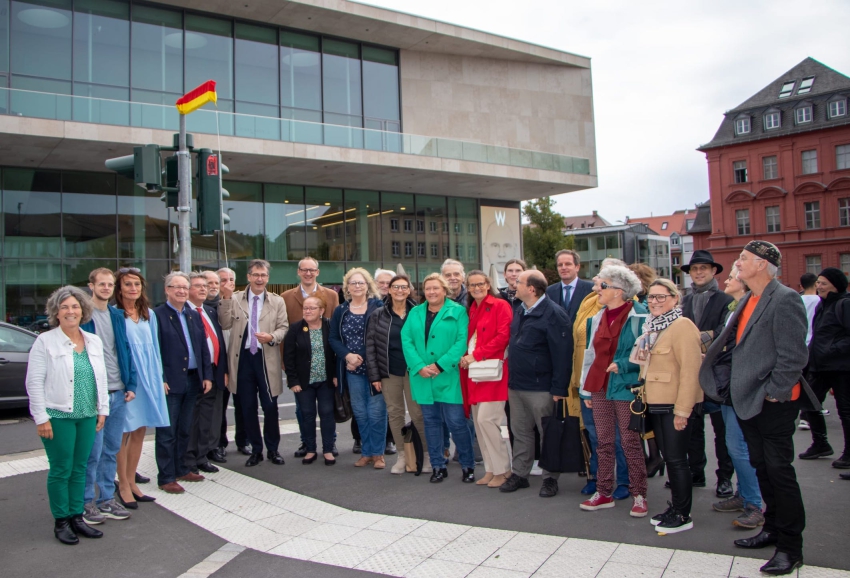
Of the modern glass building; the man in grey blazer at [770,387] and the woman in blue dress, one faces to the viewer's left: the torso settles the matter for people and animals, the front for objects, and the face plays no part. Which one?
the man in grey blazer

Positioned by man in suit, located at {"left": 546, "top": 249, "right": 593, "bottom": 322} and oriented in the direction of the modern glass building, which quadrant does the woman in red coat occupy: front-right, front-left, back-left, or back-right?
back-left

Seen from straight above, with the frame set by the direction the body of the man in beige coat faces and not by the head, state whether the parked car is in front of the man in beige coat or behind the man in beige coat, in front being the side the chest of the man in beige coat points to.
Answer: behind

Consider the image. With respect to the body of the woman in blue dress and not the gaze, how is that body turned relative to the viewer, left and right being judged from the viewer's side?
facing the viewer and to the right of the viewer

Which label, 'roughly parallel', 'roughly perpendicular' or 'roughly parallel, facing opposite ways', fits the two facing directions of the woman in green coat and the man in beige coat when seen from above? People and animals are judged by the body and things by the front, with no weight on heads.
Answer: roughly parallel

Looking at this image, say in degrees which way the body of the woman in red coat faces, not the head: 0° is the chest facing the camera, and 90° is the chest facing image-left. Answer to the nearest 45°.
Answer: approximately 45°

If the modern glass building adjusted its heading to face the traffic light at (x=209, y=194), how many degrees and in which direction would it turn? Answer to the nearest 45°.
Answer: approximately 45° to its right

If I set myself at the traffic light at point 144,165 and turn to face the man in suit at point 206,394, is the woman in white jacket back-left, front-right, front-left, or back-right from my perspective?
front-right

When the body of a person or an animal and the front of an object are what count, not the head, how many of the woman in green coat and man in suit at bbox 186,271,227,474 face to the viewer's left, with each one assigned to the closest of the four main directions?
0

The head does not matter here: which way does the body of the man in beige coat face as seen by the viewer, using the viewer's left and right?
facing the viewer

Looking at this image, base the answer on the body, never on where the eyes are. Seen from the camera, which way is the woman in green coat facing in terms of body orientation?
toward the camera

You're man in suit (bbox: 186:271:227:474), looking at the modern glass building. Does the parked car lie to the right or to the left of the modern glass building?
left
